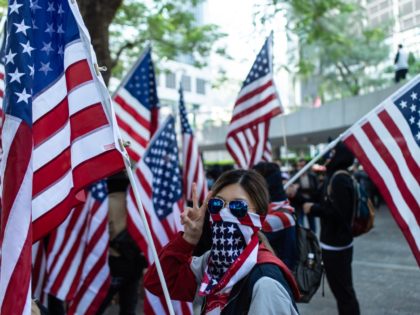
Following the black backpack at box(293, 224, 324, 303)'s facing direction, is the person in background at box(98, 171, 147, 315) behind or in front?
behind

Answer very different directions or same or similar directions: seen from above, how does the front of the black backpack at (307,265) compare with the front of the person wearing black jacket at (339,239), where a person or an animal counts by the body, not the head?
very different directions

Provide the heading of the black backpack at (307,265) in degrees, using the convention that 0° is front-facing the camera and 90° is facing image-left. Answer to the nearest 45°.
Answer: approximately 270°

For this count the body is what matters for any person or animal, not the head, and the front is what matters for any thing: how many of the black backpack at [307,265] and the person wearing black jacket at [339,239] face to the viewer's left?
1

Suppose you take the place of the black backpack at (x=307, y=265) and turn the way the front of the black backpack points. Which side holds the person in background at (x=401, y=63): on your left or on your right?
on your left
